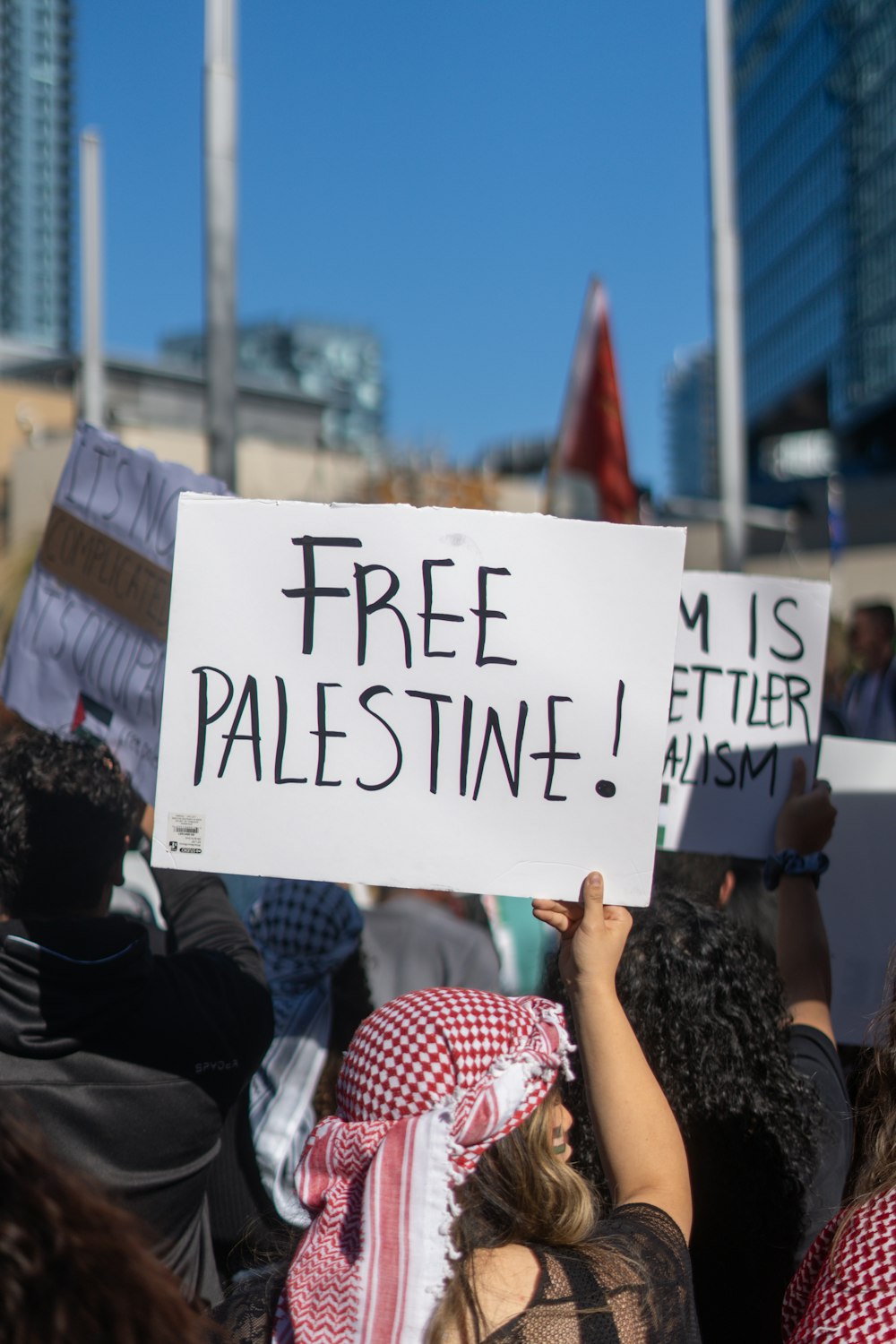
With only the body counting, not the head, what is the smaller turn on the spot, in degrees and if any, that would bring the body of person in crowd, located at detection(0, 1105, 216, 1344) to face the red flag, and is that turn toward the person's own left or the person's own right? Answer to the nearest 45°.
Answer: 0° — they already face it

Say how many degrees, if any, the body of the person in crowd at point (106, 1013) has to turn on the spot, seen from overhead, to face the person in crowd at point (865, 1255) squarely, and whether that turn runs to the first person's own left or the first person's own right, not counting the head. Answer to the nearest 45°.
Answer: approximately 135° to the first person's own right

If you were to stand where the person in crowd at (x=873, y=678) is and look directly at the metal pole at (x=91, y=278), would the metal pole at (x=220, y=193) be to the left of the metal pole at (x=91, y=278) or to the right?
left

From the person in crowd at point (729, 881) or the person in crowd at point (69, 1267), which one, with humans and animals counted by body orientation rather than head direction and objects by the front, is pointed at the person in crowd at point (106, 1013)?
the person in crowd at point (69, 1267)

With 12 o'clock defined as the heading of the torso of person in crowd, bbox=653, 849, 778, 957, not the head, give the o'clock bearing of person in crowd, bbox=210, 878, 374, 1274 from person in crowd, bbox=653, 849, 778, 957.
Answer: person in crowd, bbox=210, 878, 374, 1274 is roughly at 8 o'clock from person in crowd, bbox=653, 849, 778, 957.

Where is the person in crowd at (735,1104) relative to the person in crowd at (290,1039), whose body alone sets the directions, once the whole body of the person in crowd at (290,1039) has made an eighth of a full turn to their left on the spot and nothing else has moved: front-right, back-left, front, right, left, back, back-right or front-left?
back

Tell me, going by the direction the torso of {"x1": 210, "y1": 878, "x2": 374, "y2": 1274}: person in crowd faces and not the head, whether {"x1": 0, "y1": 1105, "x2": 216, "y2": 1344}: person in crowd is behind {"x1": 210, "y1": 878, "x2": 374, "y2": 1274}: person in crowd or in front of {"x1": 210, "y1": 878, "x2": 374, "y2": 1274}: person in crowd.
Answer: behind

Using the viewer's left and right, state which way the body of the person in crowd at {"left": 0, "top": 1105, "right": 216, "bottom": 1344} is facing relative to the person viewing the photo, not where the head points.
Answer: facing away from the viewer

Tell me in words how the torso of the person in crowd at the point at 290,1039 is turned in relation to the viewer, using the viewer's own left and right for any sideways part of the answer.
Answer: facing away from the viewer

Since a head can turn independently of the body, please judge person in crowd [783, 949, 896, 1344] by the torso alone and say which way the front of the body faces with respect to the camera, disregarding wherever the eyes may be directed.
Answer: away from the camera

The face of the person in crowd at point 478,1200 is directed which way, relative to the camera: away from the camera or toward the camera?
away from the camera

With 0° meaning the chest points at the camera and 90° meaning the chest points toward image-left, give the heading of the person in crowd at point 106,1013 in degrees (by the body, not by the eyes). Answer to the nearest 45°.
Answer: approximately 180°

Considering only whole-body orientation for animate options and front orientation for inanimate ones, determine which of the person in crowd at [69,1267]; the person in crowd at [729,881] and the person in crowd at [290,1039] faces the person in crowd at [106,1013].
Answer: the person in crowd at [69,1267]

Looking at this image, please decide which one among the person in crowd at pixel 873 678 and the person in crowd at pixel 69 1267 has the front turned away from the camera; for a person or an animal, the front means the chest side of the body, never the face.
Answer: the person in crowd at pixel 69 1267
